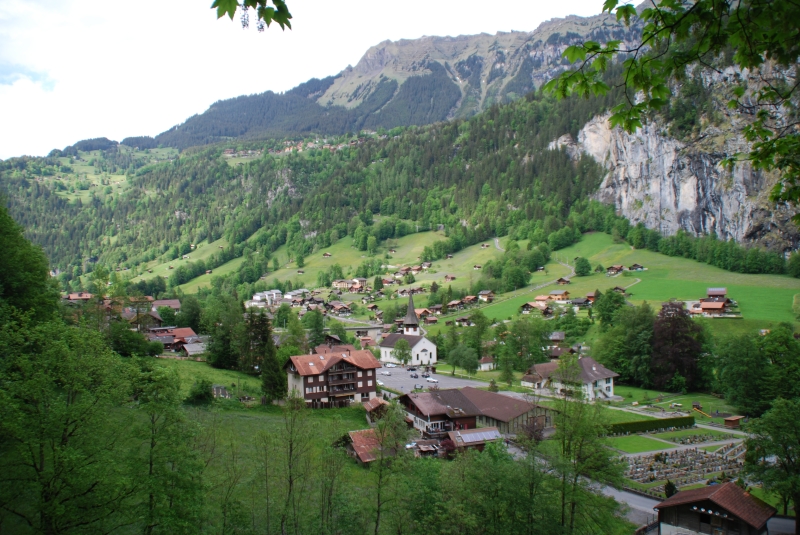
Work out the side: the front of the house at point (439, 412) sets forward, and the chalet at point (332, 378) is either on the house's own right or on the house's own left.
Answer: on the house's own right

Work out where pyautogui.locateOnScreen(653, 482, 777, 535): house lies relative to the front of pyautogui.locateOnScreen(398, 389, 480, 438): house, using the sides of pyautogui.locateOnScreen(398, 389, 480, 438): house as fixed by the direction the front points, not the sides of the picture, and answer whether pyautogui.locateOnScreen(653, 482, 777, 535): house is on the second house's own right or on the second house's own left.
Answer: on the second house's own left

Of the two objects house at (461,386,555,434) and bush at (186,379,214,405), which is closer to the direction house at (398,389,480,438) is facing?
the bush

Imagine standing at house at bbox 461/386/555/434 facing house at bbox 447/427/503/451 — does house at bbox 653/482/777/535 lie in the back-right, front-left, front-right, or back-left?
front-left

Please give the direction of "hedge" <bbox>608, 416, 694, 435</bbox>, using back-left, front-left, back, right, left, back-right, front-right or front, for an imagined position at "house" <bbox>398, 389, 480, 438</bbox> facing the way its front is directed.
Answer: back-left

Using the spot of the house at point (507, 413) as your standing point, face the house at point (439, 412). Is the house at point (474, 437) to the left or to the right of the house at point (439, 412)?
left

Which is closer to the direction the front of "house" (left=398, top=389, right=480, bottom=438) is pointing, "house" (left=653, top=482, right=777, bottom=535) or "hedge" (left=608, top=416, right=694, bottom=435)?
the house

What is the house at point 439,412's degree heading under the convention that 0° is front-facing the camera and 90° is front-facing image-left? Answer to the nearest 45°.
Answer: approximately 45°

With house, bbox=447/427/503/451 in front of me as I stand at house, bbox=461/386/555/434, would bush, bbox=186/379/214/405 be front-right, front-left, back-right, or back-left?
front-right

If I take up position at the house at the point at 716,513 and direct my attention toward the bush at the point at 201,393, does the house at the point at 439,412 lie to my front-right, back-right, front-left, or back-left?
front-right

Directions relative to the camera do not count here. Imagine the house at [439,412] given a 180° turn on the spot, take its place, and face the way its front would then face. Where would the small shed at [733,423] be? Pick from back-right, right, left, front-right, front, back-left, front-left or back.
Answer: front-right
